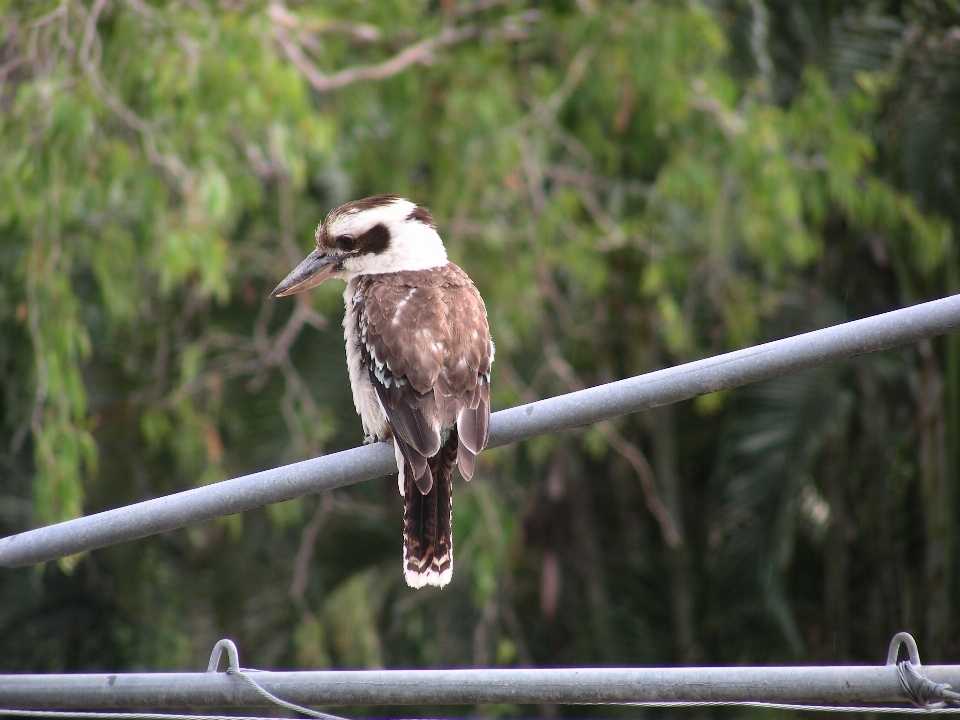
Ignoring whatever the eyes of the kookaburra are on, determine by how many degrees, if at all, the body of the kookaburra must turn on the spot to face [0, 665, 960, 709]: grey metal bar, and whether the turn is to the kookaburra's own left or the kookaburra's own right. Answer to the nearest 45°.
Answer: approximately 135° to the kookaburra's own left

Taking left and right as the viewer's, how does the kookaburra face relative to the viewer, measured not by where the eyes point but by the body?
facing away from the viewer and to the left of the viewer

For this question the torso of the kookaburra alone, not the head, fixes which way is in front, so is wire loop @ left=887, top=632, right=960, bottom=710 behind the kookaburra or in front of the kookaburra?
behind

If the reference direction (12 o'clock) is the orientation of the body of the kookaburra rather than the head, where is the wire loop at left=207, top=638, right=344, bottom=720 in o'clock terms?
The wire loop is roughly at 8 o'clock from the kookaburra.
